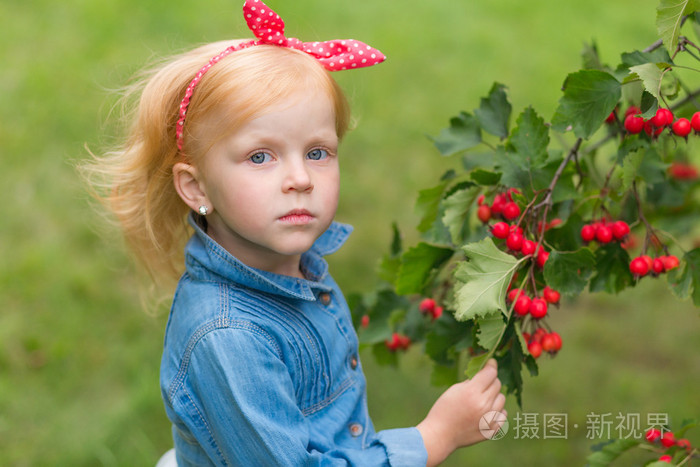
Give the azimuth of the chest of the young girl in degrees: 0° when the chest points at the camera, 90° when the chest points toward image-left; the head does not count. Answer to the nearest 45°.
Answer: approximately 315°

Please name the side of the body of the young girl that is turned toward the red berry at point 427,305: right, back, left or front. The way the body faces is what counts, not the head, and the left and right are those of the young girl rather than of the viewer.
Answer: left

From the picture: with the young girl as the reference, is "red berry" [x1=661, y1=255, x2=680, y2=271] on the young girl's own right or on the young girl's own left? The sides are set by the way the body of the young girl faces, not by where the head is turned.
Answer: on the young girl's own left

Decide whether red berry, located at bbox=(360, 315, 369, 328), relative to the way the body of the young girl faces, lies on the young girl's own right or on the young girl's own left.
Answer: on the young girl's own left

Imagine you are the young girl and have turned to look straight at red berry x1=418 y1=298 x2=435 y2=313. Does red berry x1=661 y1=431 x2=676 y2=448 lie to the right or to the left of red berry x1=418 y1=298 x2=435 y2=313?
right

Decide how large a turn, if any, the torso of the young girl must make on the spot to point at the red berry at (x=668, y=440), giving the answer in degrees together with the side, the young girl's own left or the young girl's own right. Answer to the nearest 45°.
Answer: approximately 45° to the young girl's own left

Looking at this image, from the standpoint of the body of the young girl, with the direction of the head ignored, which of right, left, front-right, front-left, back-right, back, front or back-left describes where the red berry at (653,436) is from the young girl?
front-left
